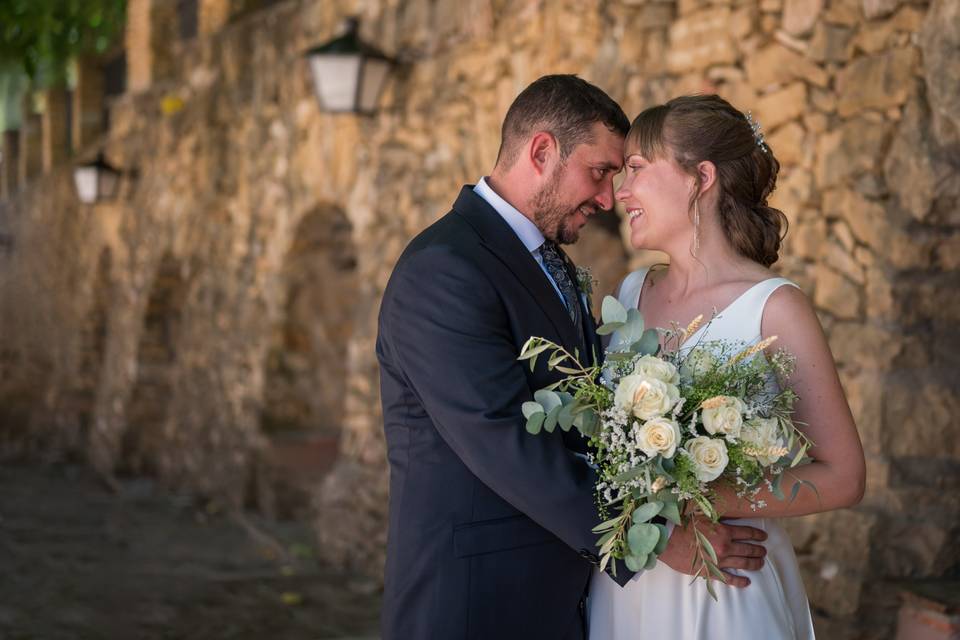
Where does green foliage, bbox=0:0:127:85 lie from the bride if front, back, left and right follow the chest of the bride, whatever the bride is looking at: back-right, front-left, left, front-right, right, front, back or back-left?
right

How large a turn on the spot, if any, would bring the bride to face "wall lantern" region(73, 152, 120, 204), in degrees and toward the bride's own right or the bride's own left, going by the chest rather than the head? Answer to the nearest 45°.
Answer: approximately 90° to the bride's own right

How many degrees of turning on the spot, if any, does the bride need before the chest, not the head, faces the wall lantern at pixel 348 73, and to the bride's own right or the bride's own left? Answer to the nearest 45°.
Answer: approximately 90° to the bride's own right

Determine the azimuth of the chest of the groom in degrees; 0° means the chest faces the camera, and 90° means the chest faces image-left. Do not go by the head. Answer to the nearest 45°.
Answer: approximately 270°

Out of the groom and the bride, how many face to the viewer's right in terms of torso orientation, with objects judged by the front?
1
